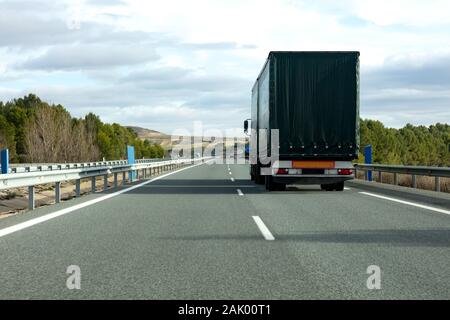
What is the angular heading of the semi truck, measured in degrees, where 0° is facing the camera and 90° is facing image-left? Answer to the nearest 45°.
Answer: approximately 180°
